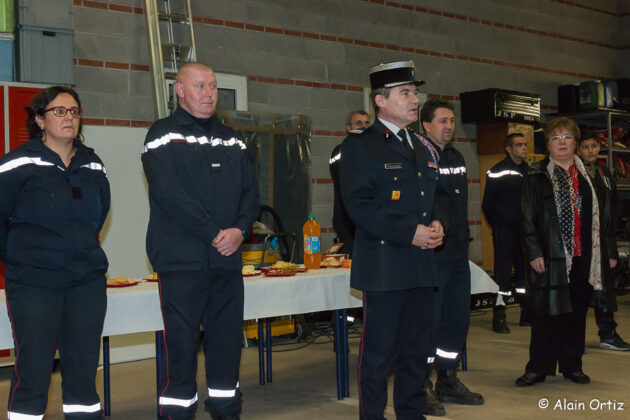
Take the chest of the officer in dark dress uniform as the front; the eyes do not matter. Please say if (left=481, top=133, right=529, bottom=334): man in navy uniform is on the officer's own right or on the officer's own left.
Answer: on the officer's own left

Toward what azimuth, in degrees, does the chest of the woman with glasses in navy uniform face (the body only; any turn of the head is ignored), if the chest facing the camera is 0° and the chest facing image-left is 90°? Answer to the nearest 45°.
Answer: approximately 315°

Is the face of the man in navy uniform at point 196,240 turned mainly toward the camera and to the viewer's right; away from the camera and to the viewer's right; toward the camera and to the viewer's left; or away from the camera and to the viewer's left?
toward the camera and to the viewer's right

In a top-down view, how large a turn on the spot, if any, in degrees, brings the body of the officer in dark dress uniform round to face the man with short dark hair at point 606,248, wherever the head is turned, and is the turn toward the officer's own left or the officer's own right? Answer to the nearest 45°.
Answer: approximately 90° to the officer's own left

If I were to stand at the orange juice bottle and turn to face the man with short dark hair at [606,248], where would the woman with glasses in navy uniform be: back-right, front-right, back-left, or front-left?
back-right
